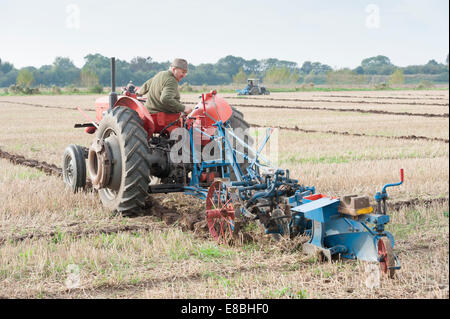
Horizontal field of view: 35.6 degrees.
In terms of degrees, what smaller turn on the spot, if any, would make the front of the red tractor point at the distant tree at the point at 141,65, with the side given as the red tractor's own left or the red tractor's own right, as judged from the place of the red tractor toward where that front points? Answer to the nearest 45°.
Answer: approximately 45° to the red tractor's own right

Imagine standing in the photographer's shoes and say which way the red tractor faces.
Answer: facing away from the viewer and to the left of the viewer
